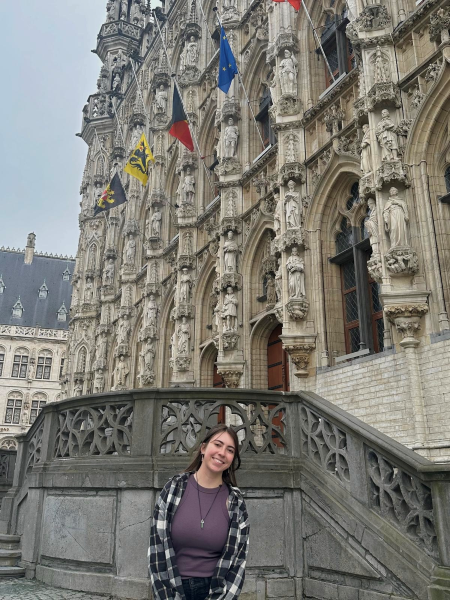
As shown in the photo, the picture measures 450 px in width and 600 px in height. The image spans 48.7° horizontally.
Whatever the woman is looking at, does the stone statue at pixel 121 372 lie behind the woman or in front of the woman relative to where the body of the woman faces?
behind

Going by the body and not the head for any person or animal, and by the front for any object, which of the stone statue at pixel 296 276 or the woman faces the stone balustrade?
the stone statue

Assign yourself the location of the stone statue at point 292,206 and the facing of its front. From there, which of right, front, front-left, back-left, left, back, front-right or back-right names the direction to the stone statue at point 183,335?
right

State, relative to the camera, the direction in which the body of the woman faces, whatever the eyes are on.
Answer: toward the camera

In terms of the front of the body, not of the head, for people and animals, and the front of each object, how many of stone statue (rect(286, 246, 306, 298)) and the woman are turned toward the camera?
2

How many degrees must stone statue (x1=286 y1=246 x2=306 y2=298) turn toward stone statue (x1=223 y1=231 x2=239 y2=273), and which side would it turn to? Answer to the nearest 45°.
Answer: approximately 135° to its right

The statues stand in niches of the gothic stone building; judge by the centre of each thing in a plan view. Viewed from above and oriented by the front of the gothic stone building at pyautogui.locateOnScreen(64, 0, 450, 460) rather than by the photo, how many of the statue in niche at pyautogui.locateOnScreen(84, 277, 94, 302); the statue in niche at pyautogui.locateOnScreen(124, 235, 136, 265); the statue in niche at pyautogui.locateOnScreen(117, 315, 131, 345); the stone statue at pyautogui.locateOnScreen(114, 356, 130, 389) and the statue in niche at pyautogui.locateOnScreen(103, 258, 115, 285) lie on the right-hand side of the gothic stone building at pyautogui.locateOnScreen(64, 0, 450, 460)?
5

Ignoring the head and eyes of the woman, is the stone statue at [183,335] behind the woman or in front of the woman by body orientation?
behind

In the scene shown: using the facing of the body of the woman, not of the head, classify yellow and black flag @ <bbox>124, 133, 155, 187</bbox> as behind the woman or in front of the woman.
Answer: behind

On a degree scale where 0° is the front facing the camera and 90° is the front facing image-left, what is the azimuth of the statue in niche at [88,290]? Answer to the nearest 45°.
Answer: approximately 45°

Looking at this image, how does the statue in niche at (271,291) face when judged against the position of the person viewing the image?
facing the viewer and to the left of the viewer

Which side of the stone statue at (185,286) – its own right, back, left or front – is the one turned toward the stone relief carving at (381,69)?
left

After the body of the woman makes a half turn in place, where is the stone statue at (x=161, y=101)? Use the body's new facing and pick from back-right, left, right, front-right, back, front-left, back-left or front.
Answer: front
